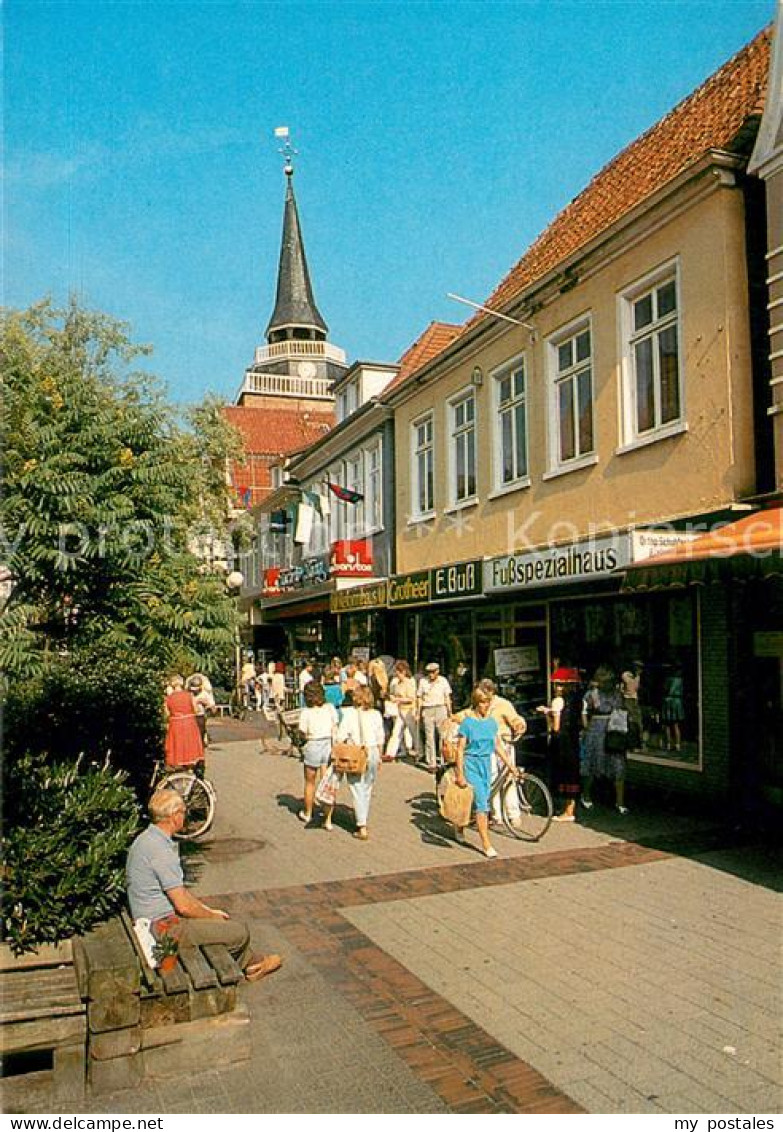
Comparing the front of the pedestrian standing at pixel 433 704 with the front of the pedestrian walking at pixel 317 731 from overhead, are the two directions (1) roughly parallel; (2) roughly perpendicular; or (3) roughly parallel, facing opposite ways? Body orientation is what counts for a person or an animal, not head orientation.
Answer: roughly parallel, facing opposite ways

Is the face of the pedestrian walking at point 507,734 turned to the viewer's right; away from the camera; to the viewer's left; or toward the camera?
toward the camera

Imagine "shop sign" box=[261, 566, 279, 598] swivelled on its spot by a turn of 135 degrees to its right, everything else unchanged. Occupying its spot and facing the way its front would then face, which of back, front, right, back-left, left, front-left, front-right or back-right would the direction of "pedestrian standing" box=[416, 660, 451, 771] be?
back

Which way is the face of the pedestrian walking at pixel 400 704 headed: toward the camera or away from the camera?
toward the camera

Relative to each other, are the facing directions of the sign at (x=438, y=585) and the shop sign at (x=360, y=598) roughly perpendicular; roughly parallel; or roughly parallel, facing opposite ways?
roughly parallel

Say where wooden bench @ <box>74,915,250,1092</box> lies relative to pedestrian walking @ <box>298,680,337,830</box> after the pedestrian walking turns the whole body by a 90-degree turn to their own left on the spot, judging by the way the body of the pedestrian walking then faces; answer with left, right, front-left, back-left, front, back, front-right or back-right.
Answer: left

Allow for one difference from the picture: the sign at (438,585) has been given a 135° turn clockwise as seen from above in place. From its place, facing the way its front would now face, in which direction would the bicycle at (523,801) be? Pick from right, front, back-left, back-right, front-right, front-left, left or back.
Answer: back

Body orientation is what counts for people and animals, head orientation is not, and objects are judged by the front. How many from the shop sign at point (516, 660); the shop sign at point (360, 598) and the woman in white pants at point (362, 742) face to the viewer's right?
0

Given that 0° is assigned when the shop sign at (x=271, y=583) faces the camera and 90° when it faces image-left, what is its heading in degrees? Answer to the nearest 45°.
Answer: approximately 45°

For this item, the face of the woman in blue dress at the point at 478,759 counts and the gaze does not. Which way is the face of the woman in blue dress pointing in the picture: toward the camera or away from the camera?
toward the camera

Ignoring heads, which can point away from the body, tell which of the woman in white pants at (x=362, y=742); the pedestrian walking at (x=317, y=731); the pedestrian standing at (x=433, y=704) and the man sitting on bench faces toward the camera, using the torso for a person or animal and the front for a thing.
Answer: the pedestrian standing at (x=433, y=704)

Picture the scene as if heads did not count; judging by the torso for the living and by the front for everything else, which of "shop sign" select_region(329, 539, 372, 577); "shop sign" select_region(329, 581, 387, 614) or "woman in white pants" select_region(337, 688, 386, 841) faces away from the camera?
the woman in white pants

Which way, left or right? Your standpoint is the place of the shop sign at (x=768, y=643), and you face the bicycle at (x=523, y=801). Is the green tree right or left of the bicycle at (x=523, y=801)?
left
